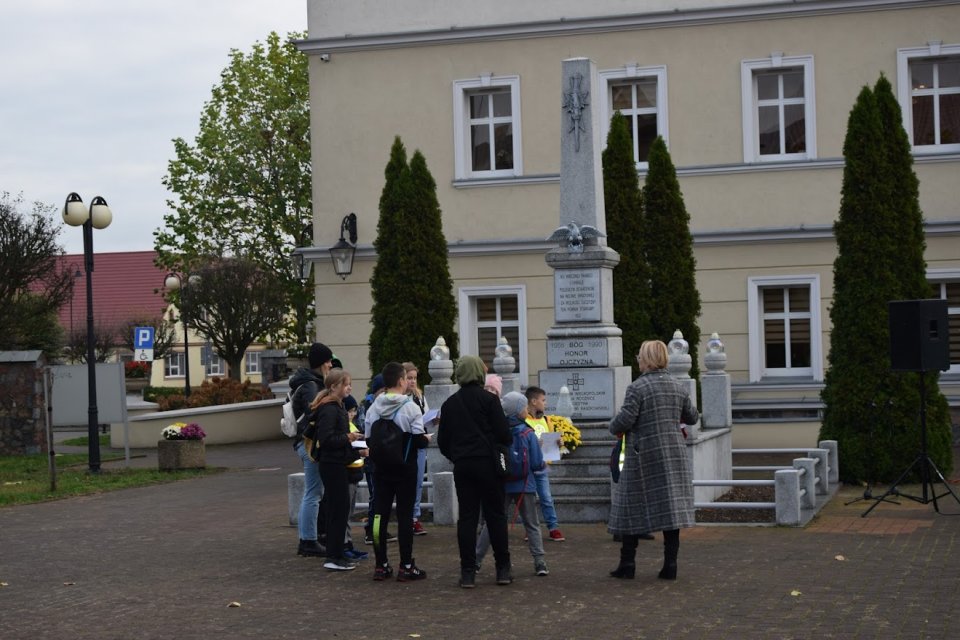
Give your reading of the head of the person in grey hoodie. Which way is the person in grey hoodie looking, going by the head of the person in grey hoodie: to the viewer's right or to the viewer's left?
to the viewer's right

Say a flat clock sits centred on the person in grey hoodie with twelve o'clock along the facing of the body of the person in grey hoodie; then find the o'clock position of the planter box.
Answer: The planter box is roughly at 10 o'clock from the person in grey hoodie.

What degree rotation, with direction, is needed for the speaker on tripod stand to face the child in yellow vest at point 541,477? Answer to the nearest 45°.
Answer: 0° — it already faces them

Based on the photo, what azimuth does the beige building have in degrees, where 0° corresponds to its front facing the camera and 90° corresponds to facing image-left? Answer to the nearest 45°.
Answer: approximately 0°

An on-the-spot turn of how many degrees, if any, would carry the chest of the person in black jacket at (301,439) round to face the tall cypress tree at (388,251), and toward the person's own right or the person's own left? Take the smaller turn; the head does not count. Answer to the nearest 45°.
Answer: approximately 90° to the person's own left

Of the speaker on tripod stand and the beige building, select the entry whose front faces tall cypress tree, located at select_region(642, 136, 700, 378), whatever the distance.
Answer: the beige building

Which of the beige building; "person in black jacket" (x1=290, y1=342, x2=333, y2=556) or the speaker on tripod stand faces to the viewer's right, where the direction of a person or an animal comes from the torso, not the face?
the person in black jacket

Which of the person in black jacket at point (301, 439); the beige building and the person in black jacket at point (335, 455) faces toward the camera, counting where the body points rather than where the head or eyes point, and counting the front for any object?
the beige building

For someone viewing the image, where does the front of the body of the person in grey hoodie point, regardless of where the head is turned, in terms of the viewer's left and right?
facing away from the viewer and to the right of the viewer

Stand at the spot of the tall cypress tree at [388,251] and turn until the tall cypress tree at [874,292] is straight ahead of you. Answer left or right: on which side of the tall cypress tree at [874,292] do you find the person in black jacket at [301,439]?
right

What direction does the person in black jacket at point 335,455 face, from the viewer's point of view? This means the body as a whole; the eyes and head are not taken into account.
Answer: to the viewer's right

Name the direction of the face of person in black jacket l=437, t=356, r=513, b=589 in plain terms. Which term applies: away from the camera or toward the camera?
away from the camera
